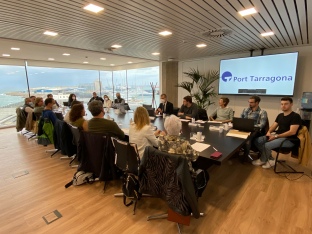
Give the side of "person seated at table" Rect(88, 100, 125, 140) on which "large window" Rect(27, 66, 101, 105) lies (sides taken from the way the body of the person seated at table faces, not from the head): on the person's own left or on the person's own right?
on the person's own left

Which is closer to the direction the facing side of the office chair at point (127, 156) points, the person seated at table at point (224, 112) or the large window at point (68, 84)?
the person seated at table

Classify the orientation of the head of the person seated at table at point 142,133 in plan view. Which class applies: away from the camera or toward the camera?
away from the camera

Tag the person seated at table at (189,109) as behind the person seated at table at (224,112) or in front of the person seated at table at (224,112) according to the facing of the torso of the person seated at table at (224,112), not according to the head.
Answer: in front

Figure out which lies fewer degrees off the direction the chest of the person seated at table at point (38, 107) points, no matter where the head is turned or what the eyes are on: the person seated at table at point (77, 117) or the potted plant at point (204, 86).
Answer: the potted plant

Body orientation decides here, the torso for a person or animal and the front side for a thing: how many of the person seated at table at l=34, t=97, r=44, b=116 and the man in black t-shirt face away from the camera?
0

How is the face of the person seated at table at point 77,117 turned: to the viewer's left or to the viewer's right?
to the viewer's right

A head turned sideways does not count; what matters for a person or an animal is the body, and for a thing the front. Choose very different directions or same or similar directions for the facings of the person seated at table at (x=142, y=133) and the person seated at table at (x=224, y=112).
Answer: very different directions

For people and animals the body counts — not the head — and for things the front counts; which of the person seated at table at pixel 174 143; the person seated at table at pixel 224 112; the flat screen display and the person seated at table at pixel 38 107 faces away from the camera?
the person seated at table at pixel 174 143

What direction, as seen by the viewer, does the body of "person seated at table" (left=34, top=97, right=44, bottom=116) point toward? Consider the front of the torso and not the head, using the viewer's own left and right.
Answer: facing to the right of the viewer

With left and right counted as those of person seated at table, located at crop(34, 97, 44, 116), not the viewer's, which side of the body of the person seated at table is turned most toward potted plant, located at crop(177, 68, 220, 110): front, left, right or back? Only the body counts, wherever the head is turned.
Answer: front

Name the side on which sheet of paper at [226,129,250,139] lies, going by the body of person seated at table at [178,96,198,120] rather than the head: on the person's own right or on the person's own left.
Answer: on the person's own left

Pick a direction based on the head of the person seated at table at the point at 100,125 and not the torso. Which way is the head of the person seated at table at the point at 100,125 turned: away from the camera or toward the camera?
away from the camera

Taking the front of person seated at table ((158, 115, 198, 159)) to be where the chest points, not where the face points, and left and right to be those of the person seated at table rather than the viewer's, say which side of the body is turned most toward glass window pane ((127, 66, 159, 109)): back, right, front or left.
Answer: front

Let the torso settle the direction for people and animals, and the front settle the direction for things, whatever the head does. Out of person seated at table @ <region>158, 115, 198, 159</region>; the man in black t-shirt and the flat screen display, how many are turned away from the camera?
1

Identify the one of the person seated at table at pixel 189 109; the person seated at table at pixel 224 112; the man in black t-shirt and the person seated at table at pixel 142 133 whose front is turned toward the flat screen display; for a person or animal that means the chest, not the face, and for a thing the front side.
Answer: the person seated at table at pixel 142 133

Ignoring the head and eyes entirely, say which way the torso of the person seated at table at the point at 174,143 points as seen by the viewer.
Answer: away from the camera

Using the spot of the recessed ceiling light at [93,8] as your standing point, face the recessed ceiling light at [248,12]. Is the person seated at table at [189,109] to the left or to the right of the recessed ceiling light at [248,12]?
left

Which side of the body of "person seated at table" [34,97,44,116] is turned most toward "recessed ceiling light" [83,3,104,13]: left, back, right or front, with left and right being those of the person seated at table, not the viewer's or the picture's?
right

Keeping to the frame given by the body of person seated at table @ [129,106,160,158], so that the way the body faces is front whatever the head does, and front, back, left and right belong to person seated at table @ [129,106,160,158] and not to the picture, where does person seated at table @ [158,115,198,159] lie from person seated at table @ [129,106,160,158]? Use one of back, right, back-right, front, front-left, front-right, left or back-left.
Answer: right

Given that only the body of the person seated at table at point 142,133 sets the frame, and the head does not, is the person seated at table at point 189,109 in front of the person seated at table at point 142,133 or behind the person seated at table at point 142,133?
in front
